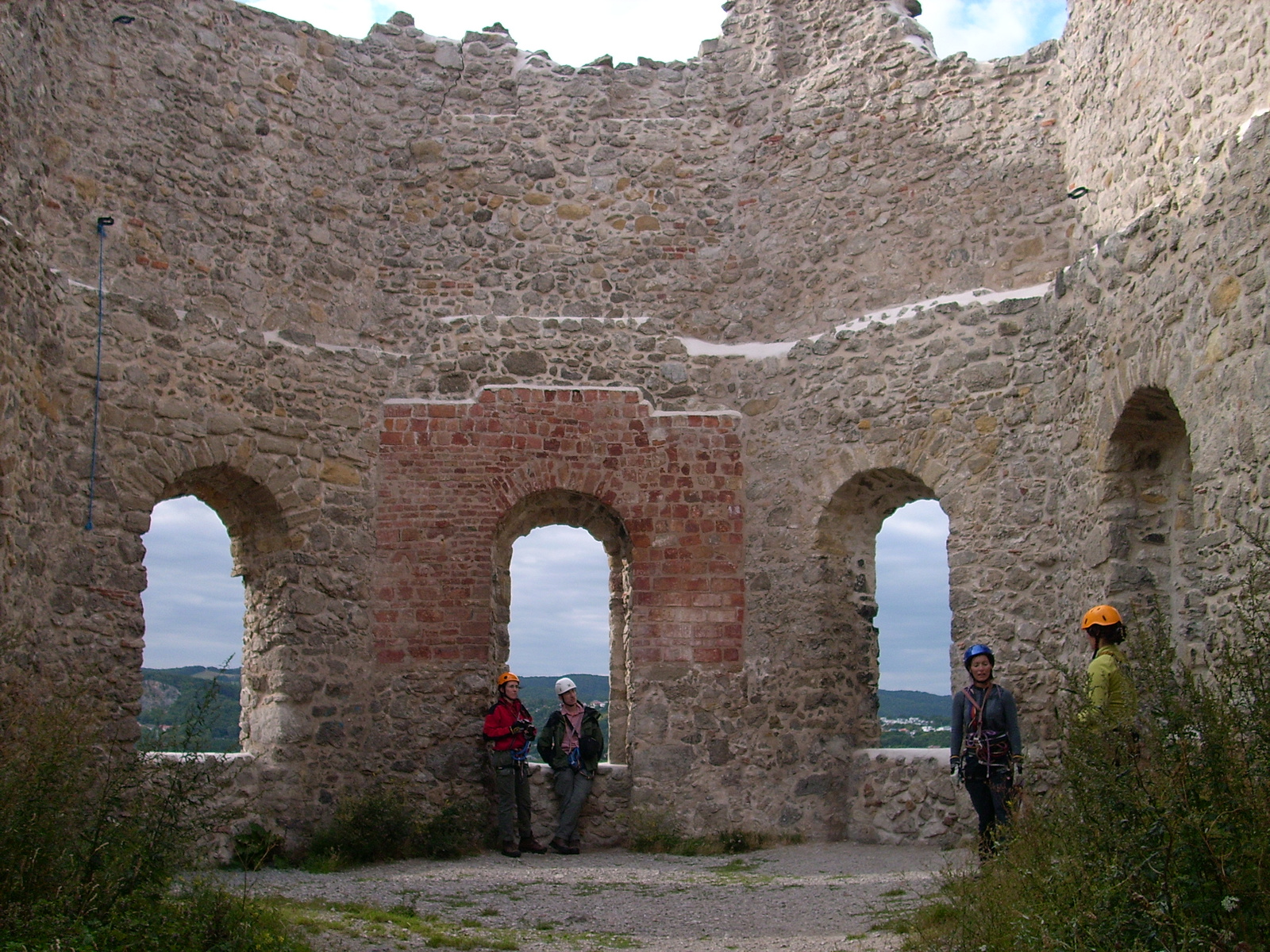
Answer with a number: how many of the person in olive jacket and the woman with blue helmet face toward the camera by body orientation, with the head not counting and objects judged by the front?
2

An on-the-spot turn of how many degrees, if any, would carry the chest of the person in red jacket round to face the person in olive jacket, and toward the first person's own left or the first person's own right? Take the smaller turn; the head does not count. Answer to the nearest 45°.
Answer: approximately 90° to the first person's own left

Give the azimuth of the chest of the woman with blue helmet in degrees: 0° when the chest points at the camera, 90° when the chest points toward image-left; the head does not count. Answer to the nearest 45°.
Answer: approximately 0°

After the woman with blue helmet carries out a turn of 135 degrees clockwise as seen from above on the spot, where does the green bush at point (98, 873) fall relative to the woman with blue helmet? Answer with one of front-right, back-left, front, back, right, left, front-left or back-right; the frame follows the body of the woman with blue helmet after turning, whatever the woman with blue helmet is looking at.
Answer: left

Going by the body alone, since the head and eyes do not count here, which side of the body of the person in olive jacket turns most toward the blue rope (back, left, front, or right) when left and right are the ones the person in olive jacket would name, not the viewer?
right

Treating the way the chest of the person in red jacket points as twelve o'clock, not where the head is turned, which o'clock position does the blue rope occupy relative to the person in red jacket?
The blue rope is roughly at 4 o'clock from the person in red jacket.

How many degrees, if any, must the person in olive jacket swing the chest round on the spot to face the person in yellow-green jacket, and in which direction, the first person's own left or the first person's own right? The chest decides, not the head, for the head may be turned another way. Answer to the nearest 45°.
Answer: approximately 45° to the first person's own left

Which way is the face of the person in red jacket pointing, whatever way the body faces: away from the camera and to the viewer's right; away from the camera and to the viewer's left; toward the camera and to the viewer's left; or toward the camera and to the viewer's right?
toward the camera and to the viewer's right

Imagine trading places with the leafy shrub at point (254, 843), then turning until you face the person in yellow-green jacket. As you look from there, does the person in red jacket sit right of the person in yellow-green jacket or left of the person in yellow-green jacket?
left

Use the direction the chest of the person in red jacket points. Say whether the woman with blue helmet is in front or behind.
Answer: in front

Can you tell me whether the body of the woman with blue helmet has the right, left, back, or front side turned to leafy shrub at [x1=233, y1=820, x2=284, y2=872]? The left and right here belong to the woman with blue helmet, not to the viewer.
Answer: right
